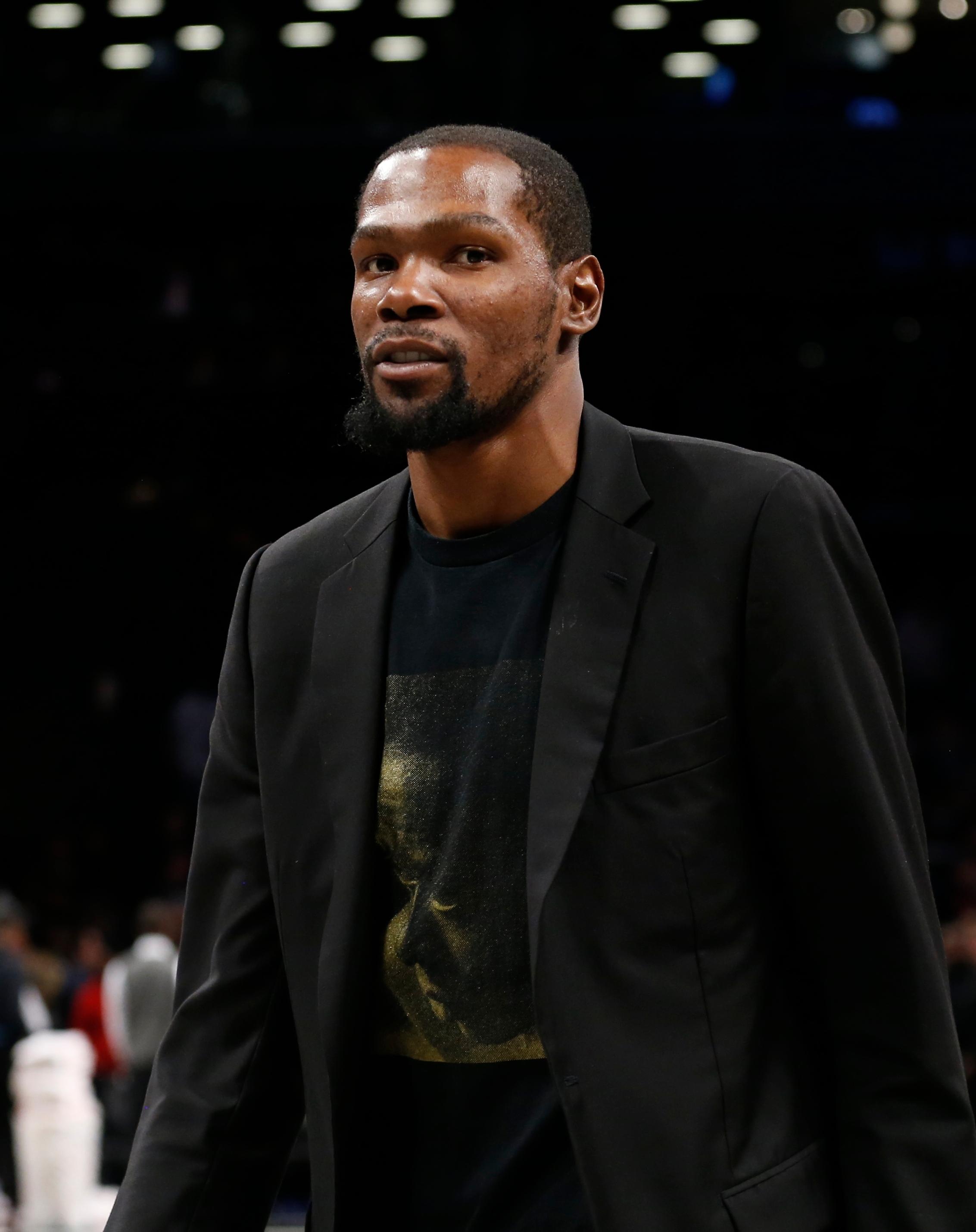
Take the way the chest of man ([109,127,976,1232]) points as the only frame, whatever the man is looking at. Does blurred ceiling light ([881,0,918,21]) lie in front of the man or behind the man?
behind

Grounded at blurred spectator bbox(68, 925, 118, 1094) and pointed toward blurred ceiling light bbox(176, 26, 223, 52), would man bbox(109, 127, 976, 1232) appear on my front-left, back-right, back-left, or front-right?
back-right

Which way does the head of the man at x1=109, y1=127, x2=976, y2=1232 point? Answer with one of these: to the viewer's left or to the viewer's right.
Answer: to the viewer's left

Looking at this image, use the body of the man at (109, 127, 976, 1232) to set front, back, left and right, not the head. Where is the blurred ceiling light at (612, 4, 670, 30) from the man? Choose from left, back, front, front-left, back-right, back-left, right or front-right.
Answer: back-right

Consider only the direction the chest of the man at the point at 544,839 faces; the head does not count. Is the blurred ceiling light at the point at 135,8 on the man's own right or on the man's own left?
on the man's own right

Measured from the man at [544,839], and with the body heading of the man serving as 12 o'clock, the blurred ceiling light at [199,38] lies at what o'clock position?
The blurred ceiling light is roughly at 4 o'clock from the man.

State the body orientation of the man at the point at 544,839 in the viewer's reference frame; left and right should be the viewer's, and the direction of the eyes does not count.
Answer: facing the viewer and to the left of the viewer
